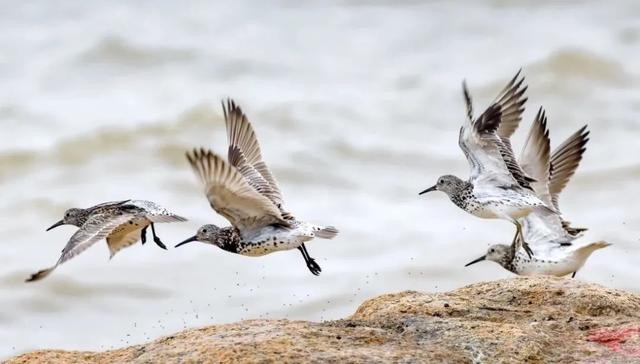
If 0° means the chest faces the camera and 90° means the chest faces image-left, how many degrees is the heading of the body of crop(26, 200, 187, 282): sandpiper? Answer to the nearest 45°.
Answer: approximately 90°

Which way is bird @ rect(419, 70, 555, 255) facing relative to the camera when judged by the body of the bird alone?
to the viewer's left

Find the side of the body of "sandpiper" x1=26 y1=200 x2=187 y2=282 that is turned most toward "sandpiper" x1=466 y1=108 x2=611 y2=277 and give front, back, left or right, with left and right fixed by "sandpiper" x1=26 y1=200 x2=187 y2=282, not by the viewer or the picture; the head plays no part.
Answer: back

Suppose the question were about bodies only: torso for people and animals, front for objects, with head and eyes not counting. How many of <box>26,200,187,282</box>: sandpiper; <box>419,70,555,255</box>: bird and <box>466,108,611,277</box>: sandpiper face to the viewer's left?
3

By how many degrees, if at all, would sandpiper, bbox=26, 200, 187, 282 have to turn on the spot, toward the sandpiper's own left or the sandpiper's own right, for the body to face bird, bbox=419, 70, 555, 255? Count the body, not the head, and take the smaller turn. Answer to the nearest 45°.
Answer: approximately 180°

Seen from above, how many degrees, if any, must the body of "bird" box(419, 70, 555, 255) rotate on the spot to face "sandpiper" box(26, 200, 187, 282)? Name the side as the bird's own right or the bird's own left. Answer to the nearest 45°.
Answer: approximately 45° to the bird's own left

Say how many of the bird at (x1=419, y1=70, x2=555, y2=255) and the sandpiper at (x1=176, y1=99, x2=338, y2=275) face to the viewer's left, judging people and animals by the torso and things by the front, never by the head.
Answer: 2

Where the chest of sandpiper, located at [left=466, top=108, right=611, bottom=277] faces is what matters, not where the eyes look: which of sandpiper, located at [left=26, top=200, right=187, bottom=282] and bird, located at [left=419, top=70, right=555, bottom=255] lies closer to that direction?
the sandpiper

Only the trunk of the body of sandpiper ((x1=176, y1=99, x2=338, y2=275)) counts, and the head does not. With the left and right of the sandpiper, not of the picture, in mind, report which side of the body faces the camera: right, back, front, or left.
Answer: left

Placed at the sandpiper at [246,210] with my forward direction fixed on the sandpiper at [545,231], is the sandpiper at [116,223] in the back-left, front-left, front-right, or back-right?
back-left

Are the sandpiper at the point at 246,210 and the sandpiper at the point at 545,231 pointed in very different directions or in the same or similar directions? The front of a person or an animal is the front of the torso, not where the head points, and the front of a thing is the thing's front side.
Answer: same or similar directions

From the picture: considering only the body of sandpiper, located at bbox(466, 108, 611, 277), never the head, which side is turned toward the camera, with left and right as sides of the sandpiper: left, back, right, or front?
left
